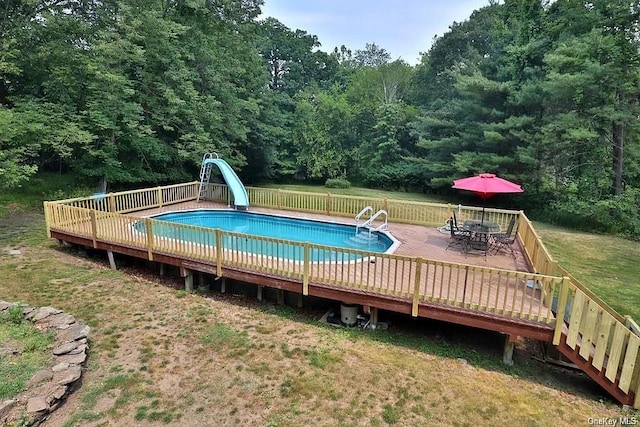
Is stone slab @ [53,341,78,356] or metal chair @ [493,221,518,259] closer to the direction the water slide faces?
the metal chair

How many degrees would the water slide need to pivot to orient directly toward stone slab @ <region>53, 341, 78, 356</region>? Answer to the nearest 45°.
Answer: approximately 45° to its right

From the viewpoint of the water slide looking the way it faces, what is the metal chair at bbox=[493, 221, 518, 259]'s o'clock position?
The metal chair is roughly at 12 o'clock from the water slide.

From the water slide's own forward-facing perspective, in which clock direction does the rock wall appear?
The rock wall is roughly at 2 o'clock from the water slide.

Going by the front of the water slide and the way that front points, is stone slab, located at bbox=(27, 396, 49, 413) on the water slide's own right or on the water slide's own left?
on the water slide's own right

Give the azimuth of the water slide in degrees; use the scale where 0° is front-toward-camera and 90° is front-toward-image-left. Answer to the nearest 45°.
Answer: approximately 315°

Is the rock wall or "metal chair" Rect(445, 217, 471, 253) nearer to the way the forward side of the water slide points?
the metal chair

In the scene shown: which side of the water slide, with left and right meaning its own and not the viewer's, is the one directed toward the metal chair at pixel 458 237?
front

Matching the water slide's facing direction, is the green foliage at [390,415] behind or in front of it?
in front
